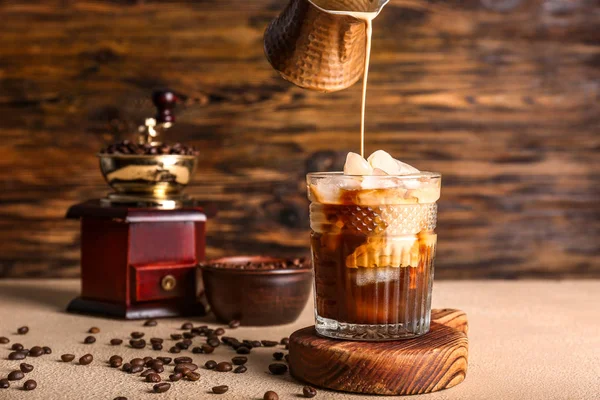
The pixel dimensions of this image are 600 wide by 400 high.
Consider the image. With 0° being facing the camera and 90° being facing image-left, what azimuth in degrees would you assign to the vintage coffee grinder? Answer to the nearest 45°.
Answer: approximately 315°

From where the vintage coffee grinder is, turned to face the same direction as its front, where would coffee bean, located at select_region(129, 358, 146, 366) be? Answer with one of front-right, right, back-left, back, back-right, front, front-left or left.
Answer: front-right

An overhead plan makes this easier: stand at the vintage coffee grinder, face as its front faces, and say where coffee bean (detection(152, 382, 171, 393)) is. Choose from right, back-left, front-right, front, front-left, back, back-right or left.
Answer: front-right

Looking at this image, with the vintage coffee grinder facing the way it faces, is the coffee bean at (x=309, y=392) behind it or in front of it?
in front
